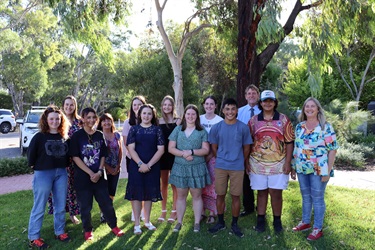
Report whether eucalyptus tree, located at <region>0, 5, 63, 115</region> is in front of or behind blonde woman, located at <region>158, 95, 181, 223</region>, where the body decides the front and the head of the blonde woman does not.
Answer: behind

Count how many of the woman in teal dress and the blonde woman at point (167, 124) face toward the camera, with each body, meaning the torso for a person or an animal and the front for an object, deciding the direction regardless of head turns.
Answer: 2

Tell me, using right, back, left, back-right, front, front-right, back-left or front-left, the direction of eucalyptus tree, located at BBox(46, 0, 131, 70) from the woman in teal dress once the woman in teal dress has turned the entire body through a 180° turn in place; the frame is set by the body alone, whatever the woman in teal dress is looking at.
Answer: front-left
